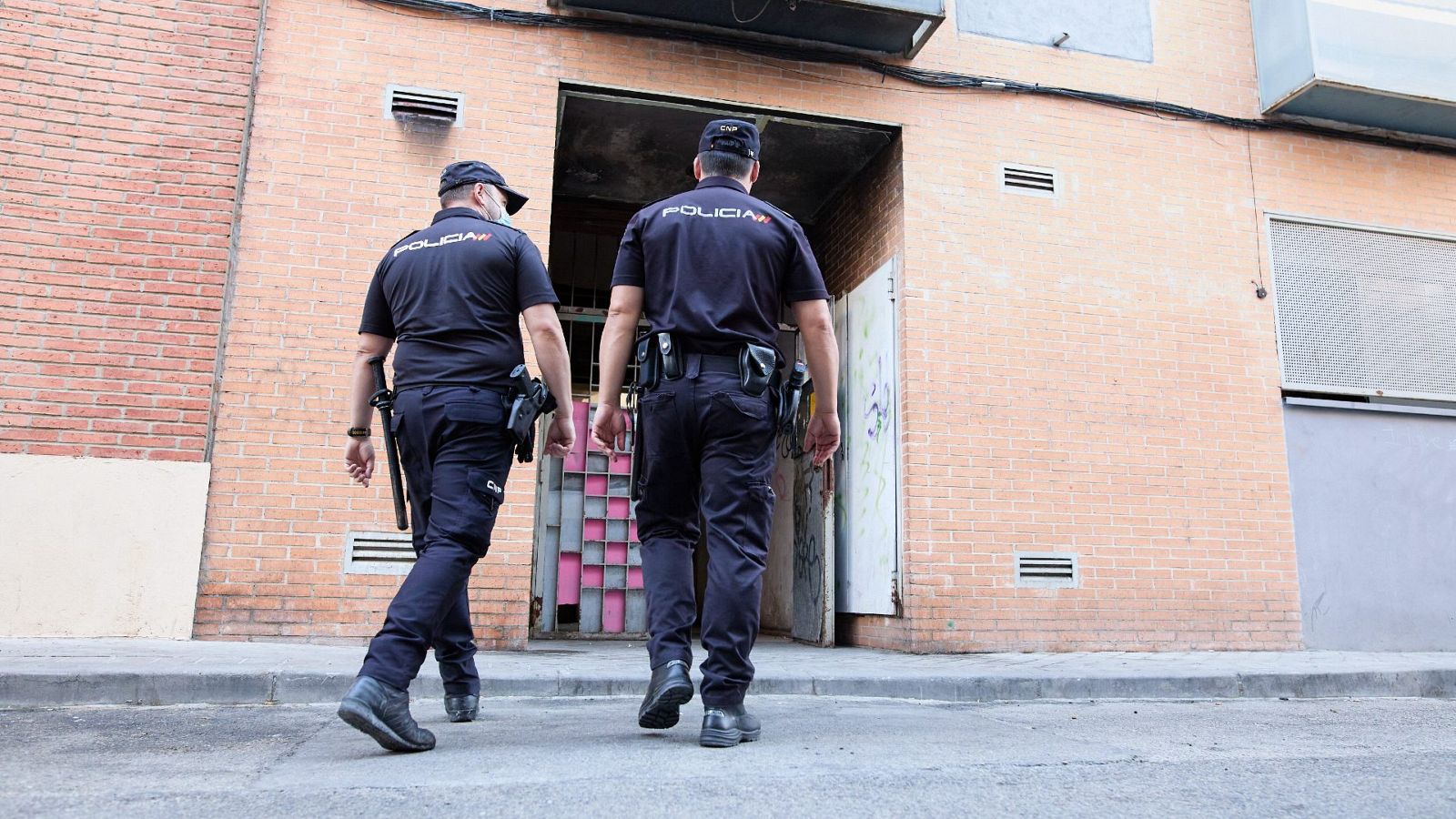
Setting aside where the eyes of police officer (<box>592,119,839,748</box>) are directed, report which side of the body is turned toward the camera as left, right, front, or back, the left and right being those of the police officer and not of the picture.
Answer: back

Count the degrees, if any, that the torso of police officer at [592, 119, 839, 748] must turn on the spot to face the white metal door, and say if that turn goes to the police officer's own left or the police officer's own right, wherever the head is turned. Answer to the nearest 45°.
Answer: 0° — they already face it

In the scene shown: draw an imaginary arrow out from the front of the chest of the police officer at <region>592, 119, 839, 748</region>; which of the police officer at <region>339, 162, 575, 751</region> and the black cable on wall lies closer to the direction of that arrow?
the black cable on wall

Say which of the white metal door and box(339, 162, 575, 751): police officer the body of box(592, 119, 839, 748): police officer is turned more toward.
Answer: the white metal door

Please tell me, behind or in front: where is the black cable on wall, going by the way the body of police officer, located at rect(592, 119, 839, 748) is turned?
in front

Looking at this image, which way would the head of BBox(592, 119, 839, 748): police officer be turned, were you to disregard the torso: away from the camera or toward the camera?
away from the camera

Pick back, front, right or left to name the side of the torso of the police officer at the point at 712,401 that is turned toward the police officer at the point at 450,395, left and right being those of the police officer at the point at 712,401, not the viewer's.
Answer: left
